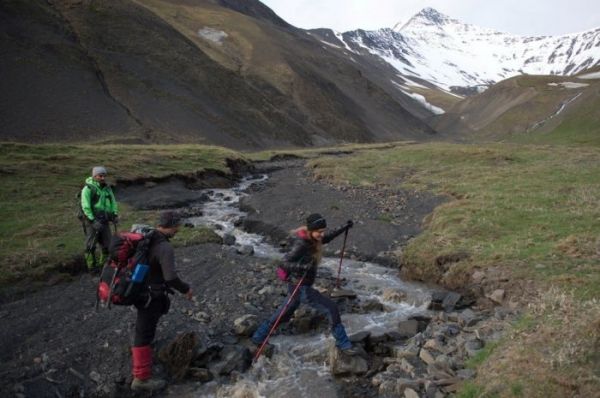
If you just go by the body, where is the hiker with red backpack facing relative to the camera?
to the viewer's right

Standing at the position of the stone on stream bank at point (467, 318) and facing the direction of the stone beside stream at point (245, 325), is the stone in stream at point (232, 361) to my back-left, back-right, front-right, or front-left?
front-left

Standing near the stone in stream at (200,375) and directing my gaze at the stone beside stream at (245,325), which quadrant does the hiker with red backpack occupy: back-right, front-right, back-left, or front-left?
back-left

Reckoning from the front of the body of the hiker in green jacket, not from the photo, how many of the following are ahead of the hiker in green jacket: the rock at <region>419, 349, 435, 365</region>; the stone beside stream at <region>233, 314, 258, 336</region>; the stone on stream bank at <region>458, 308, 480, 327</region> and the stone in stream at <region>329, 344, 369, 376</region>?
4

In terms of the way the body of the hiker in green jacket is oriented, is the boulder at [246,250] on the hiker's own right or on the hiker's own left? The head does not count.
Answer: on the hiker's own left

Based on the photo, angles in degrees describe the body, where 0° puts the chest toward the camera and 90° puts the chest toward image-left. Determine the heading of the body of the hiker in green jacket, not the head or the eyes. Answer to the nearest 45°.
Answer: approximately 315°

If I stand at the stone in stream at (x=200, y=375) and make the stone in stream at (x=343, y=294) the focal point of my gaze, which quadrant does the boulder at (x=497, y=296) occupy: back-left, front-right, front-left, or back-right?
front-right

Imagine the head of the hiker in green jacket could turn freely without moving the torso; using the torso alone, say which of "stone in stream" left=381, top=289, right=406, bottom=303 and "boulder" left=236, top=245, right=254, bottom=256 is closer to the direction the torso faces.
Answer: the stone in stream

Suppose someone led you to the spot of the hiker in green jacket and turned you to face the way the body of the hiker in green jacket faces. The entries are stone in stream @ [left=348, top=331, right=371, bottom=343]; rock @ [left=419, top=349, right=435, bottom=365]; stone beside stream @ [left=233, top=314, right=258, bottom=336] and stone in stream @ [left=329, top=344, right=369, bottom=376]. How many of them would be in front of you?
4

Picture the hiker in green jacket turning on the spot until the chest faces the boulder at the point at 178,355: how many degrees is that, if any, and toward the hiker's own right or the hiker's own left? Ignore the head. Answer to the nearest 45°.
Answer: approximately 45° to the hiker's own right

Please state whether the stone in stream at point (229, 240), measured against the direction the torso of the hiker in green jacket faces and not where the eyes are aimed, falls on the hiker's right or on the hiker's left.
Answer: on the hiker's left

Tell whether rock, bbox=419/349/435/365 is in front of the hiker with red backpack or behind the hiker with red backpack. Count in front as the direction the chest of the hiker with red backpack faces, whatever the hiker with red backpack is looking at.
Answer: in front
